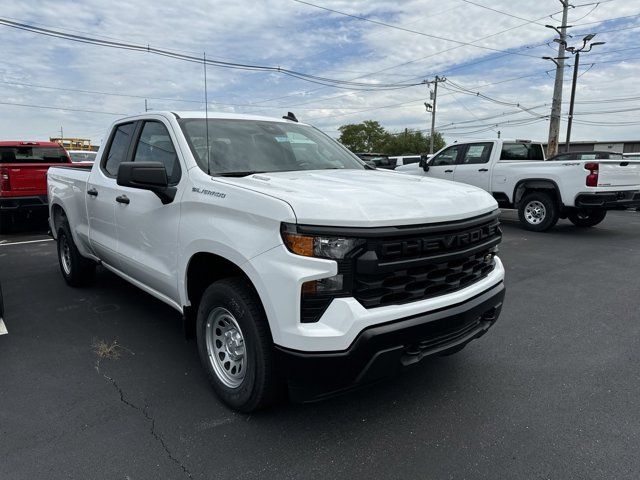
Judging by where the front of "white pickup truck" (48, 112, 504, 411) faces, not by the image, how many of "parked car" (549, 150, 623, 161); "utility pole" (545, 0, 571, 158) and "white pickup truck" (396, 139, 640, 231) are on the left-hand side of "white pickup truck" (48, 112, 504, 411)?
3

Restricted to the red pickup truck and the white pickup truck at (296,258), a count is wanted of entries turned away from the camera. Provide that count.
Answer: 1

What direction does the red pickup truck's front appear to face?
away from the camera

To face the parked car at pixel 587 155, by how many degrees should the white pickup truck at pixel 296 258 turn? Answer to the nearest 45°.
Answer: approximately 90° to its left

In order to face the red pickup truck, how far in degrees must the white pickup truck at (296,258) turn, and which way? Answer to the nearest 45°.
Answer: approximately 180°

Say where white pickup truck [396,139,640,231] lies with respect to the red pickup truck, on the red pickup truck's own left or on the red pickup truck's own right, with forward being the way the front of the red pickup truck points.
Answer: on the red pickup truck's own right

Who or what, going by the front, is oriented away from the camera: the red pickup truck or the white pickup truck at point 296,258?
the red pickup truck

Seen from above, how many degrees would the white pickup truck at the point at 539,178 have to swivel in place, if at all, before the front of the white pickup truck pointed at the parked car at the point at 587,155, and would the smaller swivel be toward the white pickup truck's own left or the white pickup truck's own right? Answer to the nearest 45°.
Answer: approximately 45° to the white pickup truck's own right

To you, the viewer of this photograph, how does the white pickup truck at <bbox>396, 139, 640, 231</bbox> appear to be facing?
facing away from the viewer and to the left of the viewer

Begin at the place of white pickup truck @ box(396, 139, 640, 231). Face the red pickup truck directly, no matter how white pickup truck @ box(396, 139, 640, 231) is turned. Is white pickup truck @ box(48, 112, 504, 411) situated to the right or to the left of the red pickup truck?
left

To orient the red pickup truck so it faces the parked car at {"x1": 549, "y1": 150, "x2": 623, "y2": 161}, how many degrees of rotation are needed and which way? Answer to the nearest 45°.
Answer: approximately 90° to its right

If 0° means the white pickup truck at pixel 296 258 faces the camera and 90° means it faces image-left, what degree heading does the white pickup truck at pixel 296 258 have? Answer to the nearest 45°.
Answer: approximately 315°

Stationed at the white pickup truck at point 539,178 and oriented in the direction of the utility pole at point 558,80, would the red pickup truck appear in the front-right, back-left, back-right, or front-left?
back-left

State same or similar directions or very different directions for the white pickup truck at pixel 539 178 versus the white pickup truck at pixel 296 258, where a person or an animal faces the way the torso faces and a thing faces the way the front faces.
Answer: very different directions
